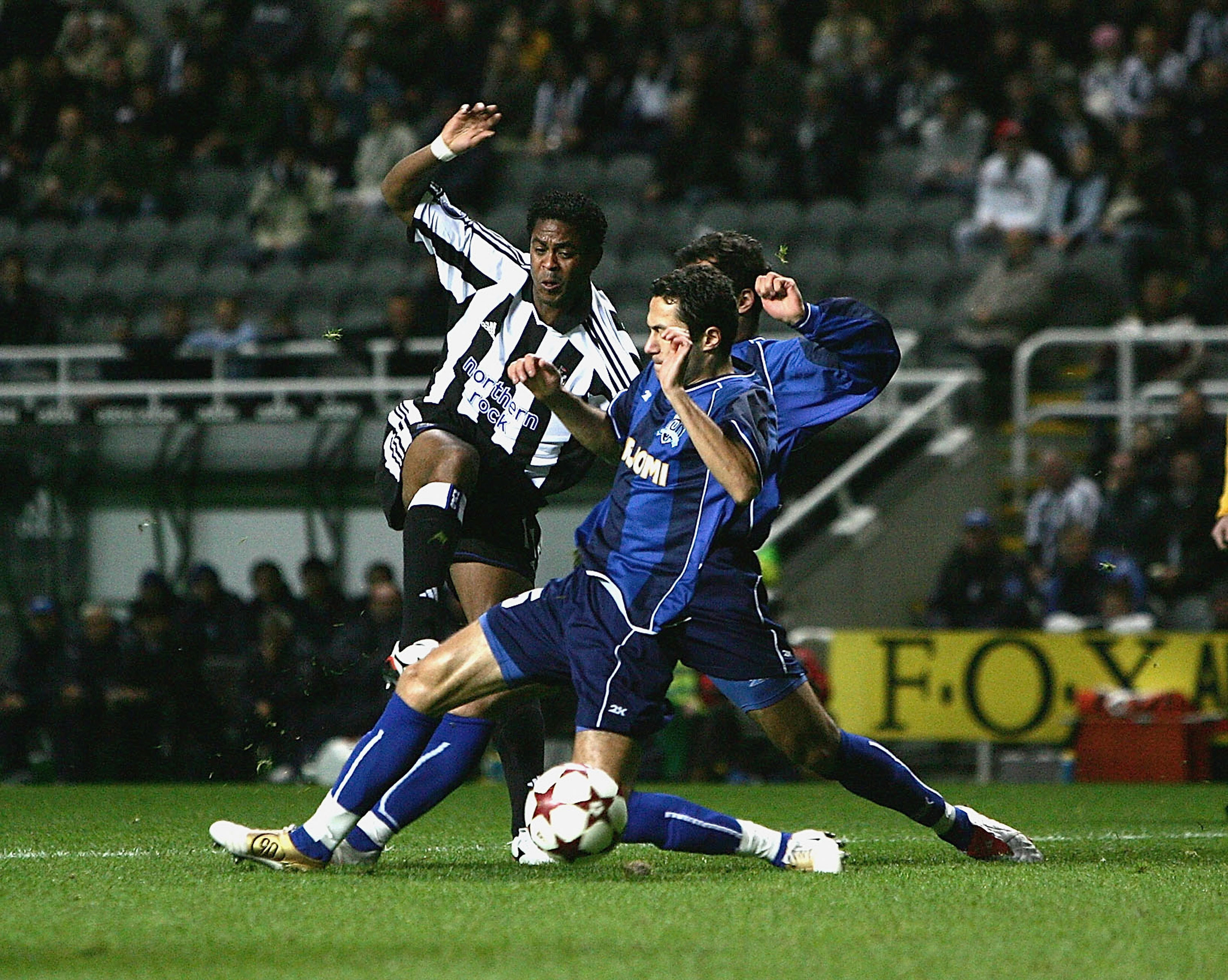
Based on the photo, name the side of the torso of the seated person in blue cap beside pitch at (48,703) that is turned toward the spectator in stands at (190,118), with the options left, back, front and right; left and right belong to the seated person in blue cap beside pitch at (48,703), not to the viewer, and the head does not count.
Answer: back

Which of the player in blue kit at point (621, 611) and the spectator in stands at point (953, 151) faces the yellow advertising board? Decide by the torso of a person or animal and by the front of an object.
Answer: the spectator in stands

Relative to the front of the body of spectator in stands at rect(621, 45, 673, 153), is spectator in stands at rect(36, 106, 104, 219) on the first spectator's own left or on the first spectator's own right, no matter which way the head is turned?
on the first spectator's own right

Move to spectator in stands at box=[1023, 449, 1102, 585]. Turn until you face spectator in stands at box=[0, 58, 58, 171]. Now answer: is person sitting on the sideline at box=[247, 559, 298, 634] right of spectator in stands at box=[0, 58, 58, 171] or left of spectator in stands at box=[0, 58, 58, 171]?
left

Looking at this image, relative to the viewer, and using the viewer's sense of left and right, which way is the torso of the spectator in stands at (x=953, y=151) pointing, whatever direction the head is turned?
facing the viewer

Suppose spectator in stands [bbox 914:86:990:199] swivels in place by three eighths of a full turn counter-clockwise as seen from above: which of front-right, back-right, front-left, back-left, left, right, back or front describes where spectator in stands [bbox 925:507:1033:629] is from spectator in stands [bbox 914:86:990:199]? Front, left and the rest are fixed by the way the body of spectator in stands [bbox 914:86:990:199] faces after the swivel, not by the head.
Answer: back-right

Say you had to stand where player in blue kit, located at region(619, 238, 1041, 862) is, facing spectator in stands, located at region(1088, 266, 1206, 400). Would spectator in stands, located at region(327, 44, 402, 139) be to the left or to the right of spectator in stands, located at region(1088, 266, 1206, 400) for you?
left

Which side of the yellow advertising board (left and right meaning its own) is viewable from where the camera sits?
front

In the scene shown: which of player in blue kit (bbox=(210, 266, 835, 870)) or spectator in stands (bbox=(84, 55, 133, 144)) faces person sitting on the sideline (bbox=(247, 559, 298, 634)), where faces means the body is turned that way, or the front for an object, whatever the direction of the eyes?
spectator in stands (bbox=(84, 55, 133, 144))

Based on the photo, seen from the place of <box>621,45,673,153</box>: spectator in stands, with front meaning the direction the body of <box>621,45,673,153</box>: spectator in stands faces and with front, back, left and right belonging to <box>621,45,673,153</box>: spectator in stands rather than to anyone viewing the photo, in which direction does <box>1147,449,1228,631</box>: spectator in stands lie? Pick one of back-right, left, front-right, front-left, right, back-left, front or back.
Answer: front-left

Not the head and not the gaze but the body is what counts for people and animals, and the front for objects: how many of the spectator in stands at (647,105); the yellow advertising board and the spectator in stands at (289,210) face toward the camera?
3

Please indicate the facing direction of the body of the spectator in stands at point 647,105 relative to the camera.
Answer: toward the camera

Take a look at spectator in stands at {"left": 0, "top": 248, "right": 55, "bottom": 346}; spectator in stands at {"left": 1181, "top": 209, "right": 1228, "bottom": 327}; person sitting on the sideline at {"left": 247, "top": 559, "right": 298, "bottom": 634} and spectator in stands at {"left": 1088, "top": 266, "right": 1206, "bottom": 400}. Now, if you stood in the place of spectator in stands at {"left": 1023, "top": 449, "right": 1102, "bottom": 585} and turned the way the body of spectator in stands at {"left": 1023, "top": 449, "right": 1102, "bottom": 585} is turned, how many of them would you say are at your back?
2
